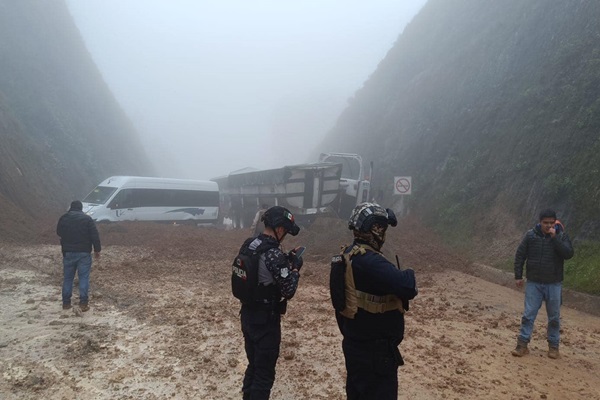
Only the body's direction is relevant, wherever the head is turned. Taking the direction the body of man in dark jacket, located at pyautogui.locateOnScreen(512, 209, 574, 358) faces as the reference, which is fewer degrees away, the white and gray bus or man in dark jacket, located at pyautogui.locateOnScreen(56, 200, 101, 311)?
the man in dark jacket

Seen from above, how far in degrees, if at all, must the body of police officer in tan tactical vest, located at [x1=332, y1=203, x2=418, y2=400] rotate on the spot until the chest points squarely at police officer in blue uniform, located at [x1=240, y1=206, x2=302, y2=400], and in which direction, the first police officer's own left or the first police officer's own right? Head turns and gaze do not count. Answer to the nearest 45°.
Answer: approximately 135° to the first police officer's own left

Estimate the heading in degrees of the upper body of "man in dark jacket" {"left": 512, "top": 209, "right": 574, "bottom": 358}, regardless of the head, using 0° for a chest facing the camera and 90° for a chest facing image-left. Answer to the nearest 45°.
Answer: approximately 0°

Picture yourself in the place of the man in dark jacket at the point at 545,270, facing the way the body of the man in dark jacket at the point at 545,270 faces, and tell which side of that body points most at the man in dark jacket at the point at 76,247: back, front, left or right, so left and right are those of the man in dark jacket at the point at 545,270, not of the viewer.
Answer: right

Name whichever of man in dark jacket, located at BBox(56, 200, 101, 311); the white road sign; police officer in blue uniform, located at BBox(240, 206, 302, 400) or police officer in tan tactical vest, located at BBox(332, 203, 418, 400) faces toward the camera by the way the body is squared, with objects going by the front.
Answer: the white road sign

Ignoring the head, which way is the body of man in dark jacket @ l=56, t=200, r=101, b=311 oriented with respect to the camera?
away from the camera

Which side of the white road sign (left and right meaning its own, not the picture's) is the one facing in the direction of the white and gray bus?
right

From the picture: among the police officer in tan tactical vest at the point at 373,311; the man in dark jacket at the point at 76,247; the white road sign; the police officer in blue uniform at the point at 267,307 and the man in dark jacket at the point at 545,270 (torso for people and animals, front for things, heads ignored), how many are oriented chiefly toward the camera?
2

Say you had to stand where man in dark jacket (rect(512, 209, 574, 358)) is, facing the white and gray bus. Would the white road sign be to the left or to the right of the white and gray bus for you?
right
